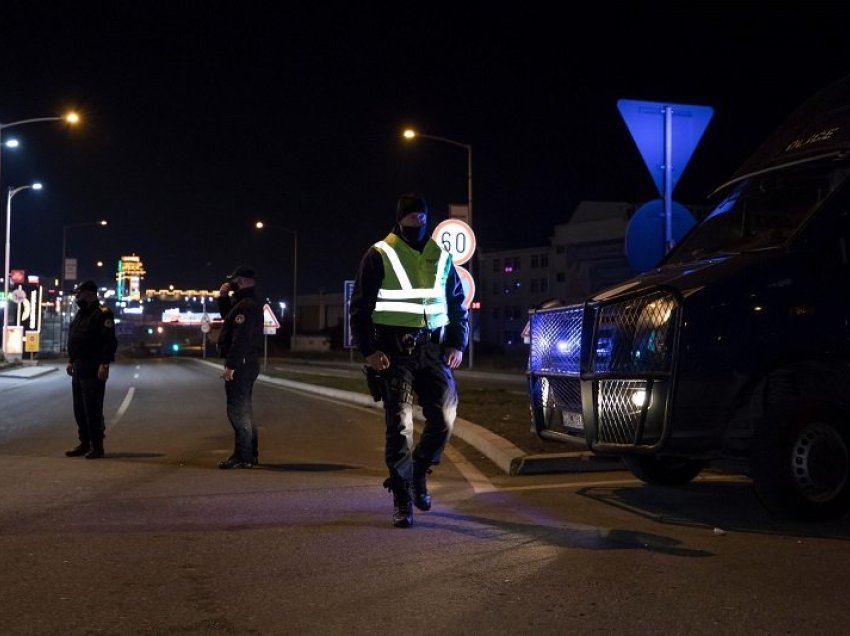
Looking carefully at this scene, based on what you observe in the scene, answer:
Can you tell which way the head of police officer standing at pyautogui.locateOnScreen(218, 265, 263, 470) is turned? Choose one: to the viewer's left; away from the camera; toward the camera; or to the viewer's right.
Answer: to the viewer's left

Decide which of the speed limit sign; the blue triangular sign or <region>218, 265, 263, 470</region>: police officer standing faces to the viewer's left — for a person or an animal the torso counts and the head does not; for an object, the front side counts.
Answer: the police officer standing

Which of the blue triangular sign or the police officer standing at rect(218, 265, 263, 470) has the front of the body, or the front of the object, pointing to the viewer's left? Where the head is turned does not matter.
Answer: the police officer standing

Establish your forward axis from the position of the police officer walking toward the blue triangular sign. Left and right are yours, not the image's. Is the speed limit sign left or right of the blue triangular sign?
left

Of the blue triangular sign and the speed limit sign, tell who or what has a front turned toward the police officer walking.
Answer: the speed limit sign

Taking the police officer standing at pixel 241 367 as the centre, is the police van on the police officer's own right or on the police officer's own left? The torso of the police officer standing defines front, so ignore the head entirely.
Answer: on the police officer's own left

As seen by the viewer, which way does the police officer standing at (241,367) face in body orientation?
to the viewer's left

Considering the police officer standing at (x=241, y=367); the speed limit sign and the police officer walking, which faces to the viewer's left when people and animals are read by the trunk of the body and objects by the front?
the police officer standing

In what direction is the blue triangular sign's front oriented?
away from the camera

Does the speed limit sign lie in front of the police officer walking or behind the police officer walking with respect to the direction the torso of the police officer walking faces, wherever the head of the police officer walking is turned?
behind

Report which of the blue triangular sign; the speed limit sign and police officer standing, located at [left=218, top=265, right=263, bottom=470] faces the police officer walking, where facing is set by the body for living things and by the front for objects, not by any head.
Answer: the speed limit sign

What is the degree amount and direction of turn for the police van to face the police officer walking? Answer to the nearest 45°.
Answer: approximately 45° to its right

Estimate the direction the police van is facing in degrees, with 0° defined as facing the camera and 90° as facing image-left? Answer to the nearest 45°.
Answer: approximately 45°

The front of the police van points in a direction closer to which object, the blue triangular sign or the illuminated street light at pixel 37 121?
the illuminated street light

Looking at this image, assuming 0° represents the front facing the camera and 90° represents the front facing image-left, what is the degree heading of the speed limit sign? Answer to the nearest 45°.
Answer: approximately 0°
